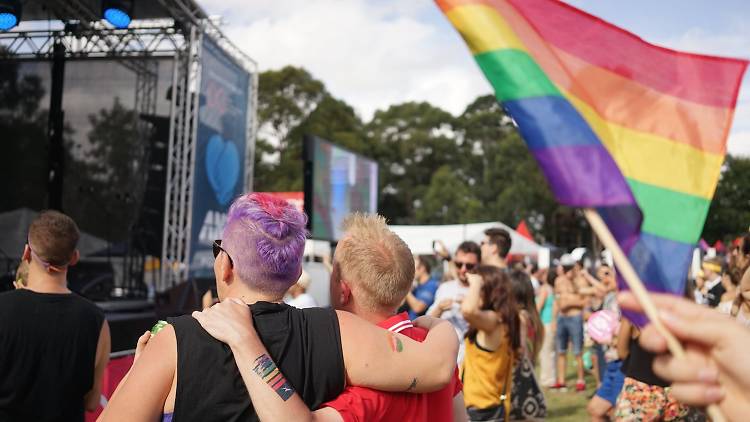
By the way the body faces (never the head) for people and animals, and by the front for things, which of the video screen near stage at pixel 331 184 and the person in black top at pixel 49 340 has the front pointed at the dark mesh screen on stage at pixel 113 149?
the person in black top

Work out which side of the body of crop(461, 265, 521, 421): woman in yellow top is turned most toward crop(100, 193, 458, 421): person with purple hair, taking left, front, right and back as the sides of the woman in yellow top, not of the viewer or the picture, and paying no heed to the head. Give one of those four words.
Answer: left

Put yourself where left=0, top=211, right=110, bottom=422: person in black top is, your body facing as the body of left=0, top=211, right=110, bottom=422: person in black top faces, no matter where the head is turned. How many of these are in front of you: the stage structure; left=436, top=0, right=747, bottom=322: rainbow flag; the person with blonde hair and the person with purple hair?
1

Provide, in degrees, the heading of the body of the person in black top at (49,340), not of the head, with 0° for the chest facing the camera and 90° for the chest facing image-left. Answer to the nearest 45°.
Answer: approximately 180°

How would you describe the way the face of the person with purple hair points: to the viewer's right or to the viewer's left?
to the viewer's left

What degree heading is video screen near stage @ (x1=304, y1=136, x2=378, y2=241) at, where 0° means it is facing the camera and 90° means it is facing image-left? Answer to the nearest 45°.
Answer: approximately 315°

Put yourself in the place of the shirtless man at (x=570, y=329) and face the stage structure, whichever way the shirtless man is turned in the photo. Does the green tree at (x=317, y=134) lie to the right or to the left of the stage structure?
right
